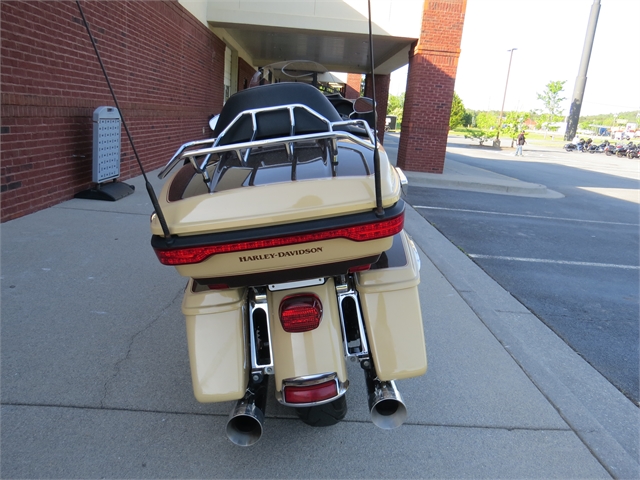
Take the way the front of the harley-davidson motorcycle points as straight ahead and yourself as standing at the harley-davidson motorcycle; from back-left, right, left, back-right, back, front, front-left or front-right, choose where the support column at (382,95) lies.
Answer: front

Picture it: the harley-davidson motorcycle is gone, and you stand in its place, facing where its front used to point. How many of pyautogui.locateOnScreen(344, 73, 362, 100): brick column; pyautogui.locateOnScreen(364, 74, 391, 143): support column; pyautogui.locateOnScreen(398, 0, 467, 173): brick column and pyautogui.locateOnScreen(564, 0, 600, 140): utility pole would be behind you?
0

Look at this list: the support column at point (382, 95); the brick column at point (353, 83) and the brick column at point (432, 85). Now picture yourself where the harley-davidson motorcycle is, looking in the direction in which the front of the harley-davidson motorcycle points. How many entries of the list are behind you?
0

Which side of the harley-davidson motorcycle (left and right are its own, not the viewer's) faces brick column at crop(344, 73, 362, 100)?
front

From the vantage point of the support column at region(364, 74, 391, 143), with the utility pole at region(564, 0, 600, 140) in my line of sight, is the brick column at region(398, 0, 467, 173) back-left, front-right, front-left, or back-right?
back-right

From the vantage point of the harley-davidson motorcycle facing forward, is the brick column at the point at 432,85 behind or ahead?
ahead

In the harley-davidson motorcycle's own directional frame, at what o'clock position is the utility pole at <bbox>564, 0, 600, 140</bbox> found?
The utility pole is roughly at 1 o'clock from the harley-davidson motorcycle.

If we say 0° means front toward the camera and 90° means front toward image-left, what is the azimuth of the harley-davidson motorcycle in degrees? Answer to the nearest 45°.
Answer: approximately 180°

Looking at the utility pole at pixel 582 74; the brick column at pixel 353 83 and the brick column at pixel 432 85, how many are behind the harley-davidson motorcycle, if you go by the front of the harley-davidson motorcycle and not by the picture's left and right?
0
